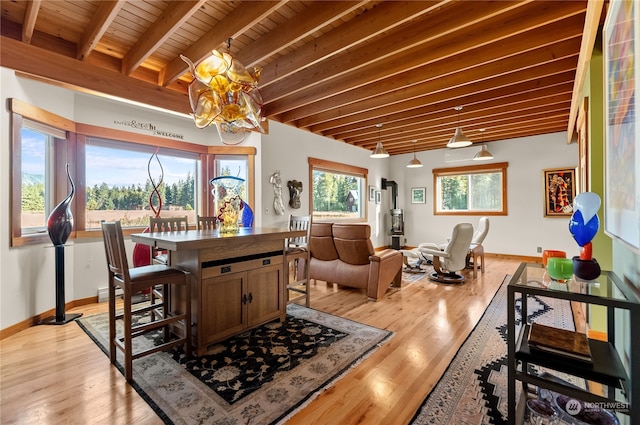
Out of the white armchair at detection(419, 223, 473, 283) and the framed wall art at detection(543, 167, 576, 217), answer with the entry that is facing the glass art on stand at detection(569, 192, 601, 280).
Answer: the framed wall art

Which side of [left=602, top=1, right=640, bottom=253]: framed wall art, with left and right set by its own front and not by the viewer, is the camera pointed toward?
left

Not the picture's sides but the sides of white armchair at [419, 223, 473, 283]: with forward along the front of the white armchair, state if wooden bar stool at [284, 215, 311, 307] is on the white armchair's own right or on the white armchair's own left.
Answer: on the white armchair's own left

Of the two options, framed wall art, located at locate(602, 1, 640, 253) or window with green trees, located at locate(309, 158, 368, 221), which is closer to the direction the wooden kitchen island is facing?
the framed wall art

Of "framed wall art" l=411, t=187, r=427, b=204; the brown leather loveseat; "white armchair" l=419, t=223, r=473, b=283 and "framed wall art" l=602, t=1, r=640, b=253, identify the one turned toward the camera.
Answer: "framed wall art" l=411, t=187, r=427, b=204

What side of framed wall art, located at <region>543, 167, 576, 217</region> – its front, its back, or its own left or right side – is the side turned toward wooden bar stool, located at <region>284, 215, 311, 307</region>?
front

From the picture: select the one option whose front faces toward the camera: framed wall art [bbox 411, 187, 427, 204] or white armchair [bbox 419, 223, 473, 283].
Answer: the framed wall art

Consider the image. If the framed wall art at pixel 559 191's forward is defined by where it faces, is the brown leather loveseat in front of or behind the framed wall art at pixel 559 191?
in front

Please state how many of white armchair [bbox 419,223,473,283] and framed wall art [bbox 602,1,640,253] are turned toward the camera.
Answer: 0

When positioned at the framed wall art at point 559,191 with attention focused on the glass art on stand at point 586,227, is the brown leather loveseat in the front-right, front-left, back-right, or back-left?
front-right

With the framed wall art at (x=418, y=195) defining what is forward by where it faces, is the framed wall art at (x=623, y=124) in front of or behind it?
in front

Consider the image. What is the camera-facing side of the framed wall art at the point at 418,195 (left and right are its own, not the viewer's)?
front
